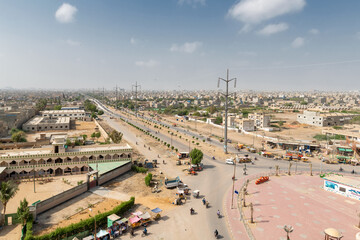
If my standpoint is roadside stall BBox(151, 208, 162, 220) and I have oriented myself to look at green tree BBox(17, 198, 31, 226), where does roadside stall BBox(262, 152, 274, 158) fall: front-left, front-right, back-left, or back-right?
back-right

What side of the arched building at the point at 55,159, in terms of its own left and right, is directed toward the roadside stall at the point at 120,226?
front

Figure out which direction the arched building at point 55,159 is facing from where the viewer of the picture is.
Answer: facing the viewer

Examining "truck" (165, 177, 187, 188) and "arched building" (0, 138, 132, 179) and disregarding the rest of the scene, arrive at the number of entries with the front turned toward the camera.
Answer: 1

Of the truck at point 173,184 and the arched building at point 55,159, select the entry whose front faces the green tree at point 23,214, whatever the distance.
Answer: the arched building

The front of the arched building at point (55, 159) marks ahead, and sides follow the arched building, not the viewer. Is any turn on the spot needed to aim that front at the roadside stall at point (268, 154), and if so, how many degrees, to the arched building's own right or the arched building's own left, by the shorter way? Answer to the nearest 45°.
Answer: approximately 90° to the arched building's own left

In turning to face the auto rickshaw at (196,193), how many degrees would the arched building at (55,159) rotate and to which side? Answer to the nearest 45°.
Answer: approximately 45° to its left

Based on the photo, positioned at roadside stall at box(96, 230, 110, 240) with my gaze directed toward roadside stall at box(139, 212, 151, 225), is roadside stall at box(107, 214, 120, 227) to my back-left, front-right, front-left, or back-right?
front-left

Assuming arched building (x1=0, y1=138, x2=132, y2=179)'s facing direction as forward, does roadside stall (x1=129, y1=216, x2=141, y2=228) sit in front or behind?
in front

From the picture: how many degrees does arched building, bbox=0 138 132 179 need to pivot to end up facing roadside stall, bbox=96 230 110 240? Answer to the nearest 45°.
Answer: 0° — it already faces it

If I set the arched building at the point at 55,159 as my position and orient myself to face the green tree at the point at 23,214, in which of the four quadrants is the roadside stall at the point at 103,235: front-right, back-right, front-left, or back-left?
front-left
